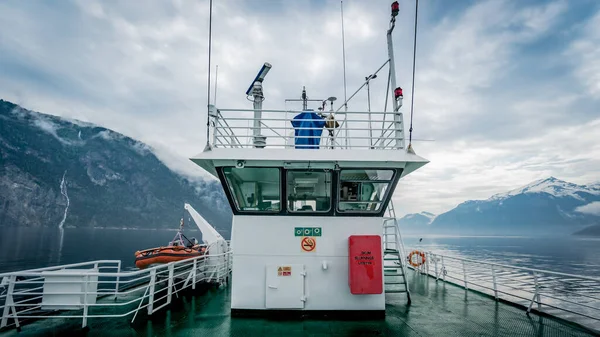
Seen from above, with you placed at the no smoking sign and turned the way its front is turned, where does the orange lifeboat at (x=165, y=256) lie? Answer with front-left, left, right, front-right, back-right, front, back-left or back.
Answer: back-right

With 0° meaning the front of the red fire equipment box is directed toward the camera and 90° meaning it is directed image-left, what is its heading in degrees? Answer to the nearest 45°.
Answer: approximately 0°

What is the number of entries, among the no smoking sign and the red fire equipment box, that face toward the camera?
2

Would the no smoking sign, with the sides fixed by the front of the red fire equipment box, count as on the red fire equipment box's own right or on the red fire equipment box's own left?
on the red fire equipment box's own right

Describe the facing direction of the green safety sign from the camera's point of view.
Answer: facing the viewer

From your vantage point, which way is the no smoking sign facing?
toward the camera

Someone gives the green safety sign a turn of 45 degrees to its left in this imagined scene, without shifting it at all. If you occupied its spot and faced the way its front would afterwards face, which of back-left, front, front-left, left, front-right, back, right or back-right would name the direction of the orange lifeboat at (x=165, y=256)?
back

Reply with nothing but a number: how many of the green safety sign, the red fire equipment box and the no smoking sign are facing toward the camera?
3

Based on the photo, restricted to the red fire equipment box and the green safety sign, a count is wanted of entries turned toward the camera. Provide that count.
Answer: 2
